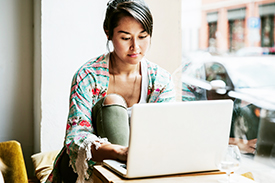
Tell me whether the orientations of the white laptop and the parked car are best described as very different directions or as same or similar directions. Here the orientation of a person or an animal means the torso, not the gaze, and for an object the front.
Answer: very different directions

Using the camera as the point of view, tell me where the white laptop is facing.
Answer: facing away from the viewer and to the left of the viewer

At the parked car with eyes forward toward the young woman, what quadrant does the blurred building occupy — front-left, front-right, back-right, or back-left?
back-right

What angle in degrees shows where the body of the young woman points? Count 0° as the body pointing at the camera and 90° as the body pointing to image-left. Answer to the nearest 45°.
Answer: approximately 315°

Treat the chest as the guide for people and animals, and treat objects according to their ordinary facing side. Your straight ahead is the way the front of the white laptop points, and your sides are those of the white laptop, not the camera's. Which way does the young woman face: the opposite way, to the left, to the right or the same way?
the opposite way

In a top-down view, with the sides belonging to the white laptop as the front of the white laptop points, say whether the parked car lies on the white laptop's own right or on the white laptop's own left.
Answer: on the white laptop's own right

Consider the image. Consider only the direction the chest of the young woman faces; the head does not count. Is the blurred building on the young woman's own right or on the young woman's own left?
on the young woman's own left

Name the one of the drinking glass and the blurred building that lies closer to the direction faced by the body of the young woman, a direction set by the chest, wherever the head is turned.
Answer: the drinking glass
